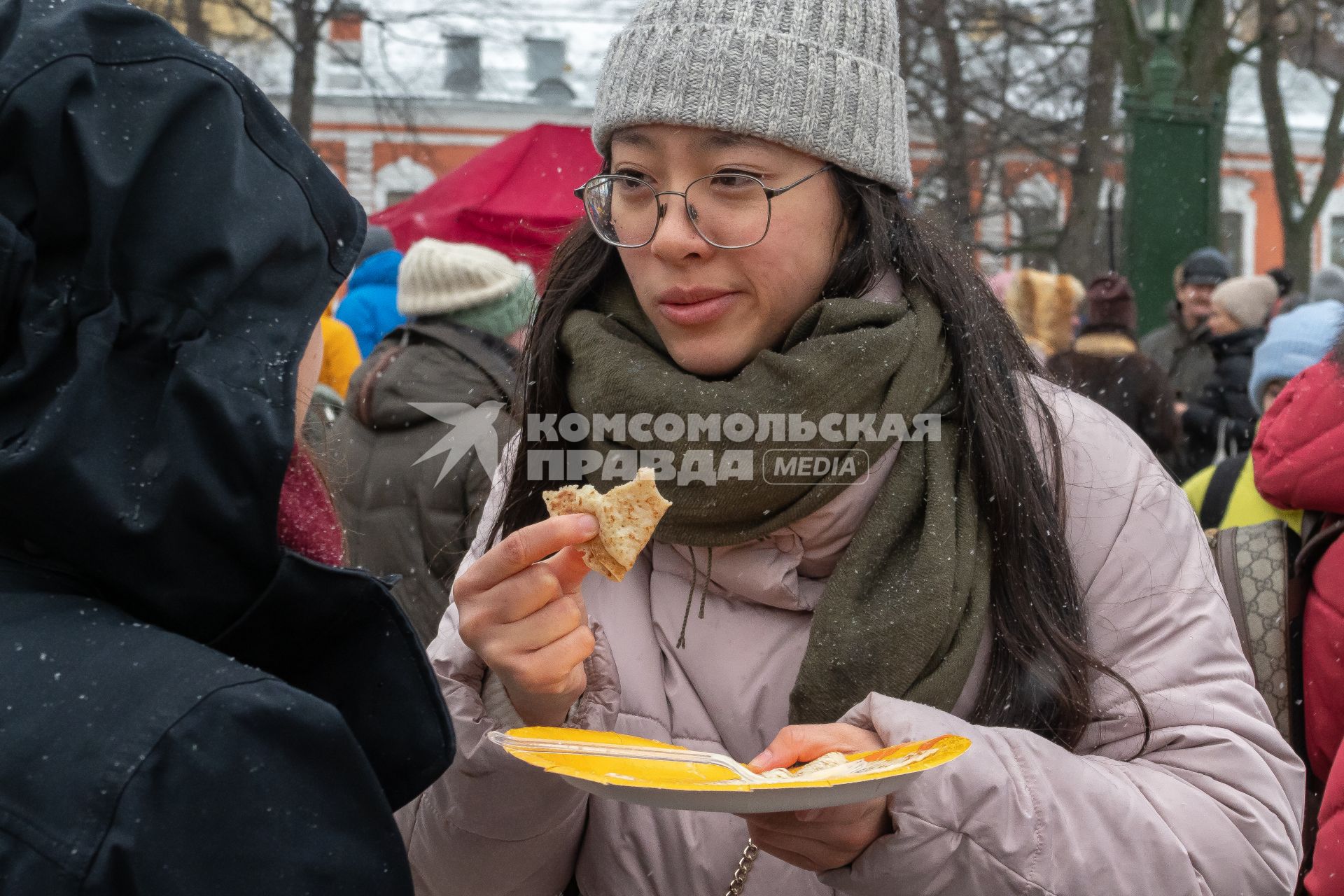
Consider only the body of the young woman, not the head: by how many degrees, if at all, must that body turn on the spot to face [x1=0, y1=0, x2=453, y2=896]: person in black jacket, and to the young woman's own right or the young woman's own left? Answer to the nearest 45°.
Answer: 0° — they already face them

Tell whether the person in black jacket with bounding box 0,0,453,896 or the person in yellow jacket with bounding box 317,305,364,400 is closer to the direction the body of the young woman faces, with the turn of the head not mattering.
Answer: the person in black jacket

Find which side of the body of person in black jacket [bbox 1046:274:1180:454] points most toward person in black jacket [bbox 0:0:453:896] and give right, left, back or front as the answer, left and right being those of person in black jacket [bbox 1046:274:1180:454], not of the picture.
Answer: back

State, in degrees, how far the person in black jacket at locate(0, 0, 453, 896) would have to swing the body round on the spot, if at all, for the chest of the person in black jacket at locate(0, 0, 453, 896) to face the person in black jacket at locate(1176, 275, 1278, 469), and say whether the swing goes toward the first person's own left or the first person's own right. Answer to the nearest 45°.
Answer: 0° — they already face them

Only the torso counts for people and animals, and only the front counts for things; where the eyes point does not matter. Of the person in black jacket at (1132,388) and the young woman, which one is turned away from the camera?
the person in black jacket

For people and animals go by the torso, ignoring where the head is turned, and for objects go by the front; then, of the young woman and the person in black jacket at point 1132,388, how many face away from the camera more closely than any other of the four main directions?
1

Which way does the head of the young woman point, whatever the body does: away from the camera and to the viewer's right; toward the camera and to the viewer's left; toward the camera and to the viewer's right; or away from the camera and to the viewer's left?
toward the camera and to the viewer's left

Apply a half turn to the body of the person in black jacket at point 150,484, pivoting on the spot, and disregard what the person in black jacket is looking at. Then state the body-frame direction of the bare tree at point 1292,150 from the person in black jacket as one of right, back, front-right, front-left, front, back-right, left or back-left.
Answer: back

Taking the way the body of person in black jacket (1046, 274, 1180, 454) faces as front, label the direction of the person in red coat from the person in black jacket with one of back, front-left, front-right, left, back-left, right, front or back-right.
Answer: back

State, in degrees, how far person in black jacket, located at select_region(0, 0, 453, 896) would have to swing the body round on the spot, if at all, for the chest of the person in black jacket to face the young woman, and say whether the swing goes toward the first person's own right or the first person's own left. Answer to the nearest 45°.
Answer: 0° — they already face them

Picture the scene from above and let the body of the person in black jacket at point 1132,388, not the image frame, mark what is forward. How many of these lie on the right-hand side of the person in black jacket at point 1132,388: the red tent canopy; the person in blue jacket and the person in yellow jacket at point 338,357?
0

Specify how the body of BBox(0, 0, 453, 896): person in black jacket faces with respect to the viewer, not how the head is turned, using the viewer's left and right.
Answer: facing away from the viewer and to the right of the viewer

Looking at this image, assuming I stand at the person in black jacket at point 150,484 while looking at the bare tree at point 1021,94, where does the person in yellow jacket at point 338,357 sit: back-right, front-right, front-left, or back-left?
front-left

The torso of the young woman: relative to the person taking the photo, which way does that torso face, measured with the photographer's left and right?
facing the viewer and to the left of the viewer

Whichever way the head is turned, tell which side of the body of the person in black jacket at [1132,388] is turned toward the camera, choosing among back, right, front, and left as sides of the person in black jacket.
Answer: back
